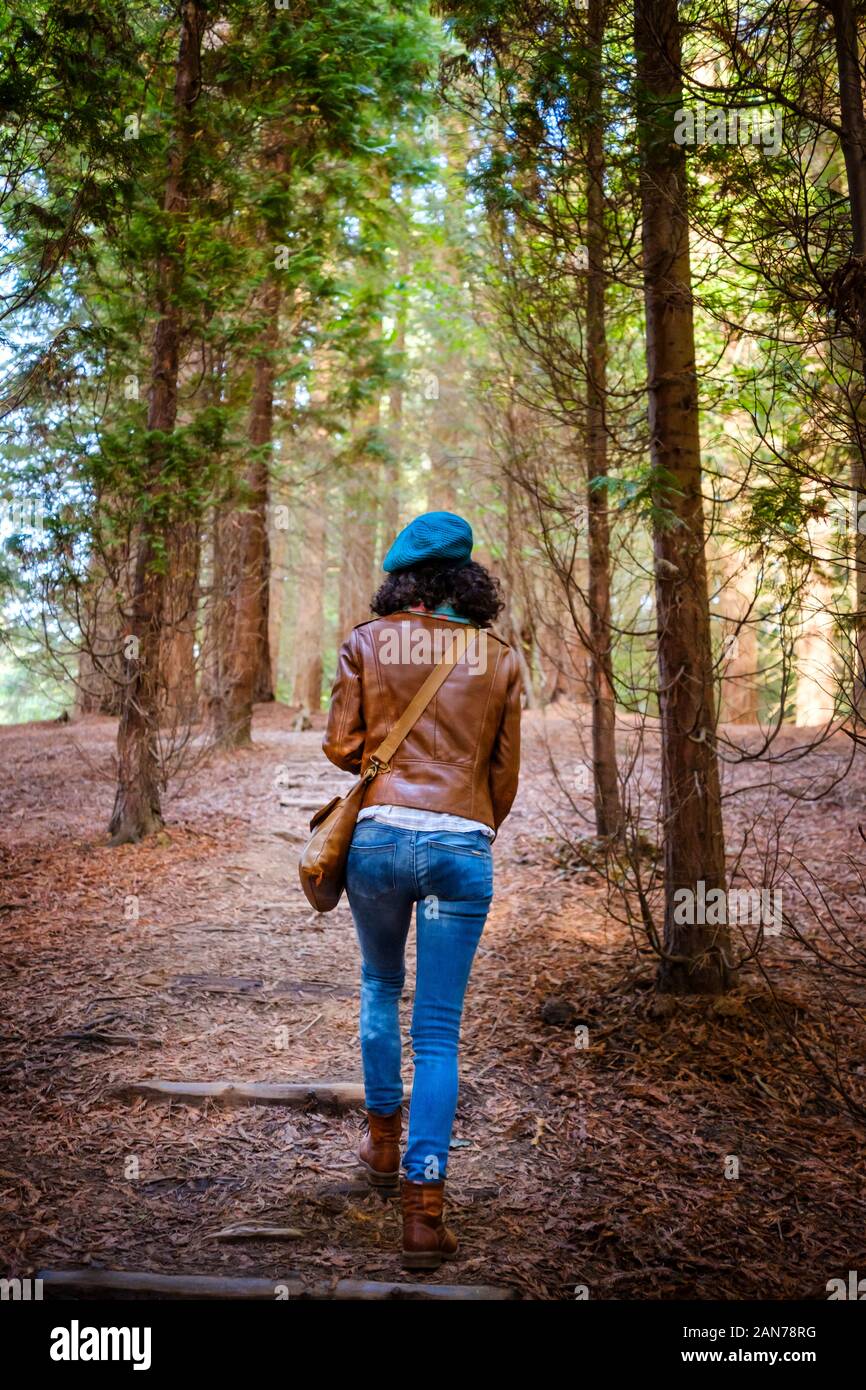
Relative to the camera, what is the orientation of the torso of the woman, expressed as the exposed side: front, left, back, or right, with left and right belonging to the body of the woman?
back

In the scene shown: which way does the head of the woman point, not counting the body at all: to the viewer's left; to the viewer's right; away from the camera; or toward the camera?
away from the camera

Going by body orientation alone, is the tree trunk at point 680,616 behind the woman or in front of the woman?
in front

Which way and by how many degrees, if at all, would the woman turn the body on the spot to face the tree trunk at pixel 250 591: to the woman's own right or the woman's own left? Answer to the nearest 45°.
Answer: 0° — they already face it

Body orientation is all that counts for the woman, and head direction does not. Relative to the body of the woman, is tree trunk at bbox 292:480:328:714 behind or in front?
in front
